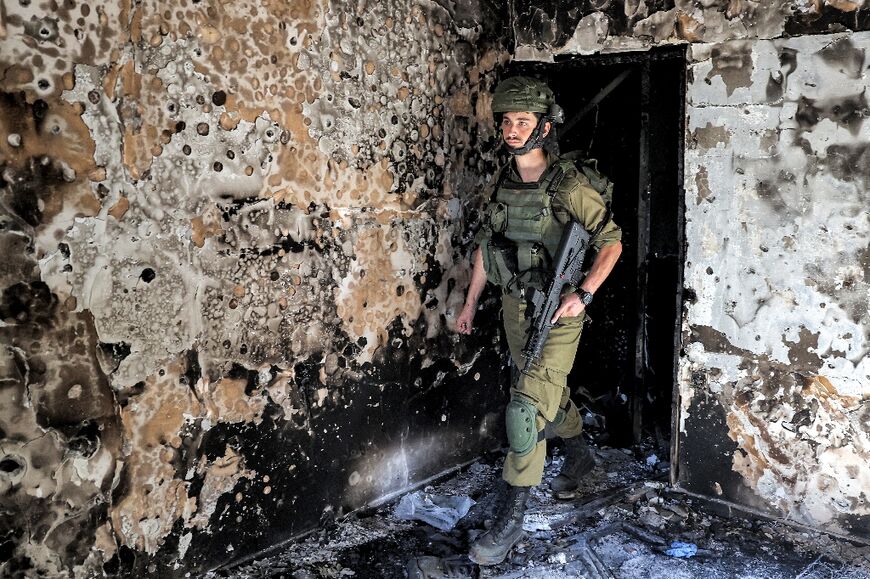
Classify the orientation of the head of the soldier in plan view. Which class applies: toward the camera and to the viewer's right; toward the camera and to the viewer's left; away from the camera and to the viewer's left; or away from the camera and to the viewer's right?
toward the camera and to the viewer's left

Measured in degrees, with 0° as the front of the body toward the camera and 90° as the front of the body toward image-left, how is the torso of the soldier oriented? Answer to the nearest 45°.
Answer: approximately 45°
